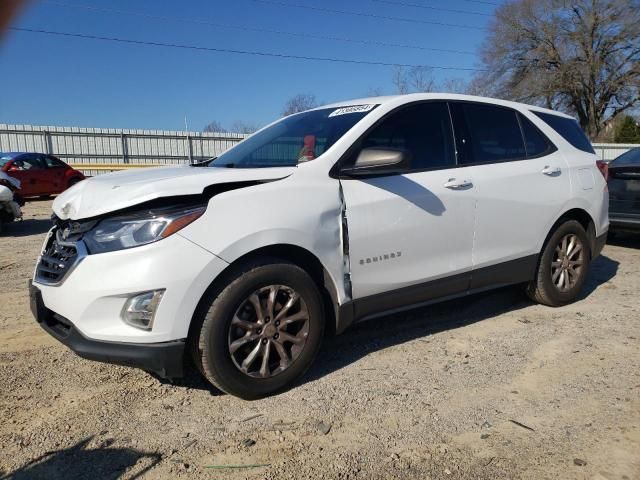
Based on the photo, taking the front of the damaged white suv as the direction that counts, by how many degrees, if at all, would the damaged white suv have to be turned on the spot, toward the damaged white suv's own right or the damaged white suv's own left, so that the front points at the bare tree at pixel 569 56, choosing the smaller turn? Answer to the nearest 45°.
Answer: approximately 180°

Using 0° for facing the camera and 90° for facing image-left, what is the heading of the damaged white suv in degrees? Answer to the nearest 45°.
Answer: approximately 45°

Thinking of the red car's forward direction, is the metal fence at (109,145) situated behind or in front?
behind

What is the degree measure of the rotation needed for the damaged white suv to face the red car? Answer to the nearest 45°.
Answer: approximately 90° to its right

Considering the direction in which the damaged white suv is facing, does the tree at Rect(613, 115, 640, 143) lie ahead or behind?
behind

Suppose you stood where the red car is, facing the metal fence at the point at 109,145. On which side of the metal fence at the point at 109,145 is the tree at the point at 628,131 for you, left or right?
right

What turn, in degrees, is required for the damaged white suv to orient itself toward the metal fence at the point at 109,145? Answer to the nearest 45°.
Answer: approximately 90° to its right

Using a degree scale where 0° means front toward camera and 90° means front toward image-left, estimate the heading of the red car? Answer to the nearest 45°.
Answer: approximately 45°
